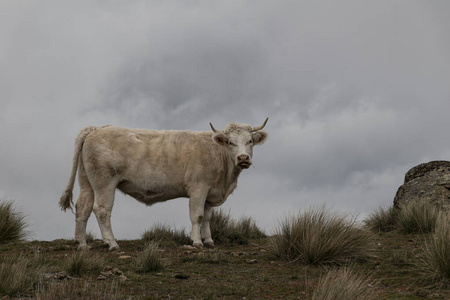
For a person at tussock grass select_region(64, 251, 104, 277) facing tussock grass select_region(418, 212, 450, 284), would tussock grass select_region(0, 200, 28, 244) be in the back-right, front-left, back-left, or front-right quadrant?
back-left

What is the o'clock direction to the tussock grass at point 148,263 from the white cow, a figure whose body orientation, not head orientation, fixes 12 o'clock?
The tussock grass is roughly at 3 o'clock from the white cow.

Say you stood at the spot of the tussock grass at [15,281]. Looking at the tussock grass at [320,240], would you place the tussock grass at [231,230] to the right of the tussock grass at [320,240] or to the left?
left

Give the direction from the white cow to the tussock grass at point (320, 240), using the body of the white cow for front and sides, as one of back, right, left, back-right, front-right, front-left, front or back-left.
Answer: front-right

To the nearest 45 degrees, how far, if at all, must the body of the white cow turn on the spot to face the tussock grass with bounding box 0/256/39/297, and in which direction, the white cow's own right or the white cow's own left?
approximately 135° to the white cow's own right

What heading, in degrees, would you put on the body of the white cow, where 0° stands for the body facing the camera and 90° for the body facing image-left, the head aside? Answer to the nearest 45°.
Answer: approximately 270°

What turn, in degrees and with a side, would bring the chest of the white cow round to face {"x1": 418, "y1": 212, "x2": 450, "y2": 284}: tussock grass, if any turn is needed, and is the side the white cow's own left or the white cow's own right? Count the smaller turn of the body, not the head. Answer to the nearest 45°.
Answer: approximately 45° to the white cow's own right

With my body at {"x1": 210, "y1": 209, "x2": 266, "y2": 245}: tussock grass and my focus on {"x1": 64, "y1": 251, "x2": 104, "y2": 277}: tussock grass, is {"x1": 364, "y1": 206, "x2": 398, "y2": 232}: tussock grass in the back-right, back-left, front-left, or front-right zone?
back-left

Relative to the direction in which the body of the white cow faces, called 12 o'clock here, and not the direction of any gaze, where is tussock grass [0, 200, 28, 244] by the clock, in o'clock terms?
The tussock grass is roughly at 7 o'clock from the white cow.
